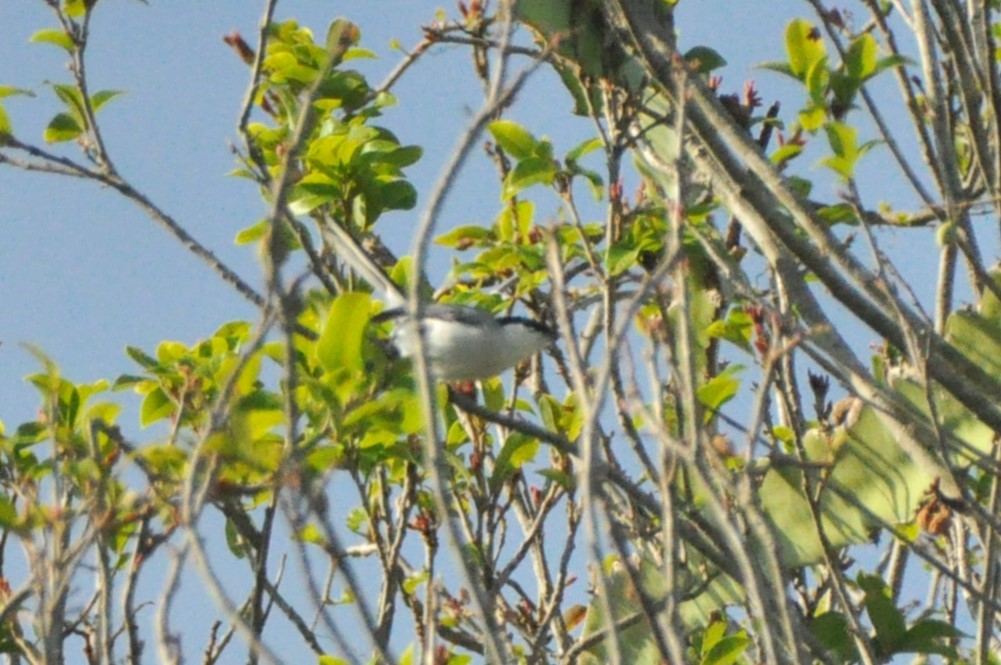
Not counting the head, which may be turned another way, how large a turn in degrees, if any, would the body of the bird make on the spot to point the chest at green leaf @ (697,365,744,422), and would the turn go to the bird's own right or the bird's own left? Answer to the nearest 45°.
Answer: approximately 45° to the bird's own right

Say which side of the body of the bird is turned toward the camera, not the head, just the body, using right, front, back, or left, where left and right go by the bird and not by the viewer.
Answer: right

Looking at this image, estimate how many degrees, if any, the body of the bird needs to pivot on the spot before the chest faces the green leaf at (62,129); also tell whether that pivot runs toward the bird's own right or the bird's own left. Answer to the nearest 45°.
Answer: approximately 135° to the bird's own right

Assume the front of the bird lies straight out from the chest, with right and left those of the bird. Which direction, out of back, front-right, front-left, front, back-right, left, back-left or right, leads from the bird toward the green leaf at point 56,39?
back-right
